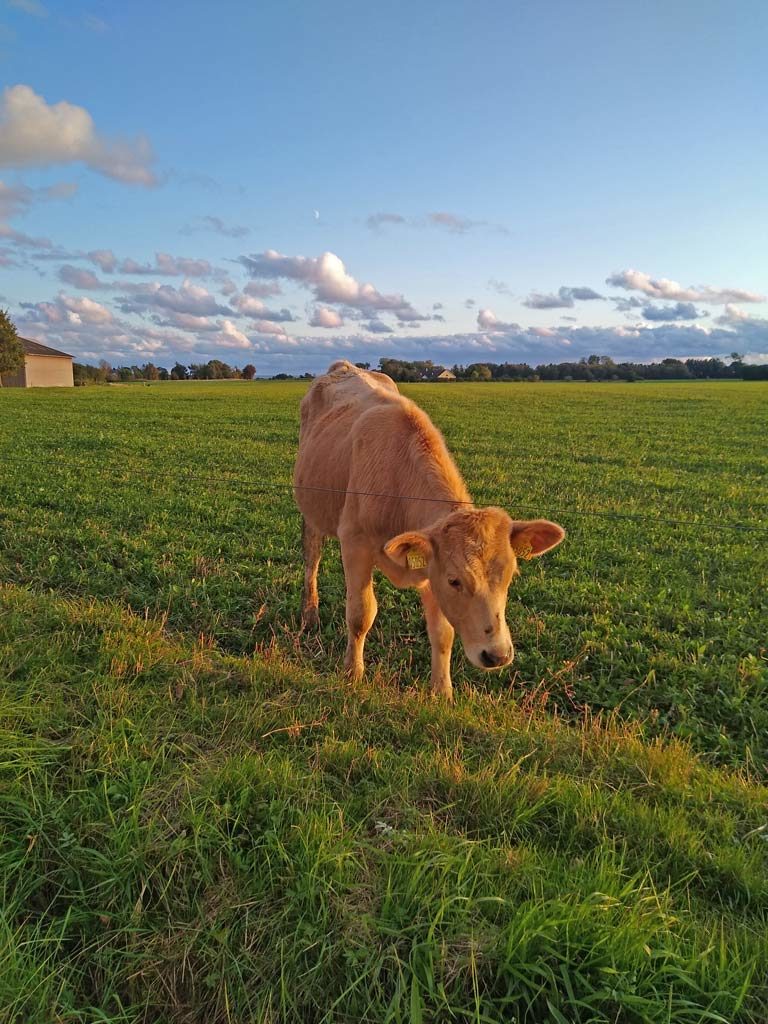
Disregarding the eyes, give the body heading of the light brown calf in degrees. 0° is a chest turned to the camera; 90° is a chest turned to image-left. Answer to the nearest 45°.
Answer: approximately 315°
